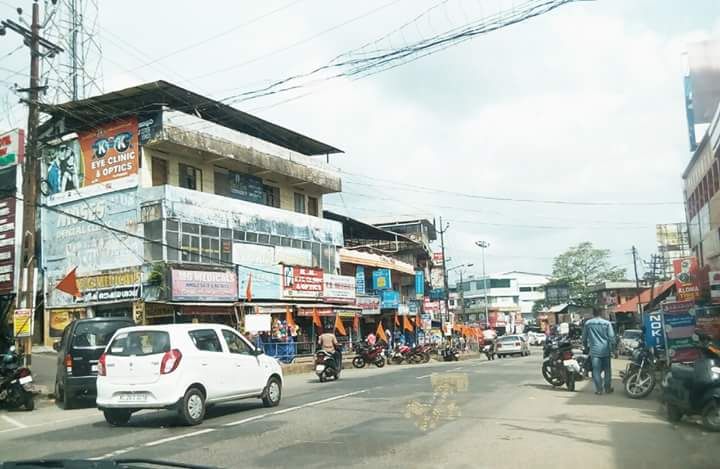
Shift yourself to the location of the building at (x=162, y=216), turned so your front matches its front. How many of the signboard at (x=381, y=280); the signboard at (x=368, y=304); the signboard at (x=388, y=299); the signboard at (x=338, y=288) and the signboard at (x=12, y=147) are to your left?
4

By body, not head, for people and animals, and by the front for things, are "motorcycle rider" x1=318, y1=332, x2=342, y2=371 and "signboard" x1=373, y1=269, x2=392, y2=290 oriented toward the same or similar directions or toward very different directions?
very different directions

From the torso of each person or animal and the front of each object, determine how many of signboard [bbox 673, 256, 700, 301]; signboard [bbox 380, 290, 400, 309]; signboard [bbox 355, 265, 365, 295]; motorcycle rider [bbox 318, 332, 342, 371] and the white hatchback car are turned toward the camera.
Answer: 3

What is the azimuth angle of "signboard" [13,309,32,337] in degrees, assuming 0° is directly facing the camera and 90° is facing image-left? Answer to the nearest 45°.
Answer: approximately 0°
